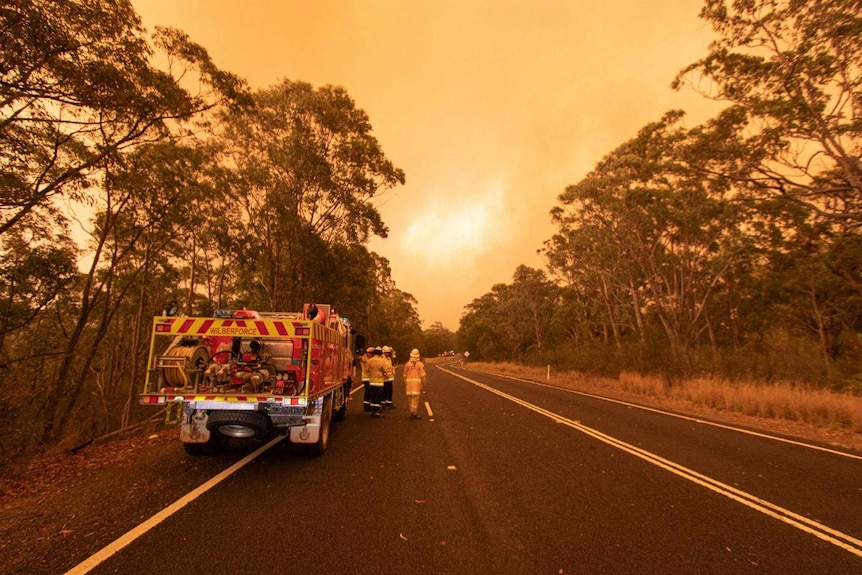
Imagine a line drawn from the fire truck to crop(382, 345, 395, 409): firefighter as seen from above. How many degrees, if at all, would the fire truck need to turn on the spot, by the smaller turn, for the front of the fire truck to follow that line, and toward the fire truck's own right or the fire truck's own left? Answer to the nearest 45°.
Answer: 0° — it already faces them

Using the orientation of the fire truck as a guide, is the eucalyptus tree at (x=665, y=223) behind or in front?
in front

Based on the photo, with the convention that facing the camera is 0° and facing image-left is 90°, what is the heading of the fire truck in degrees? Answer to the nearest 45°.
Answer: approximately 225°
